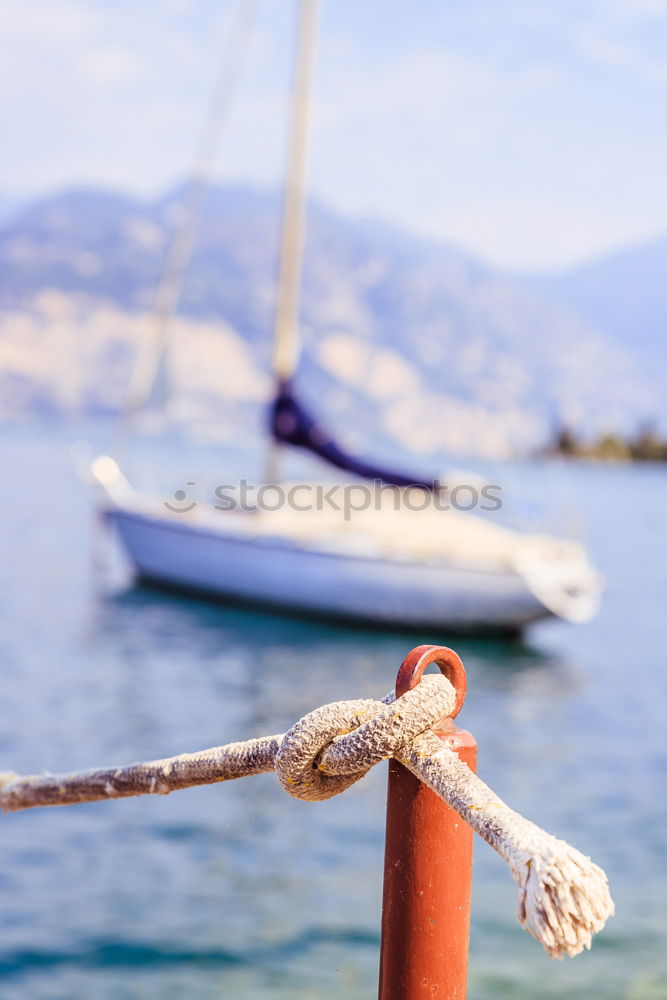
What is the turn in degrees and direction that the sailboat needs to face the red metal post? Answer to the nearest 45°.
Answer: approximately 135° to its left

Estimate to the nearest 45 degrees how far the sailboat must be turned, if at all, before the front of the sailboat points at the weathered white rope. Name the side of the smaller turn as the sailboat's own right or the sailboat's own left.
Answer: approximately 135° to the sailboat's own left

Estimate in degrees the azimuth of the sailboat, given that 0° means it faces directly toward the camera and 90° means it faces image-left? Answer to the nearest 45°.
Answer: approximately 135°
